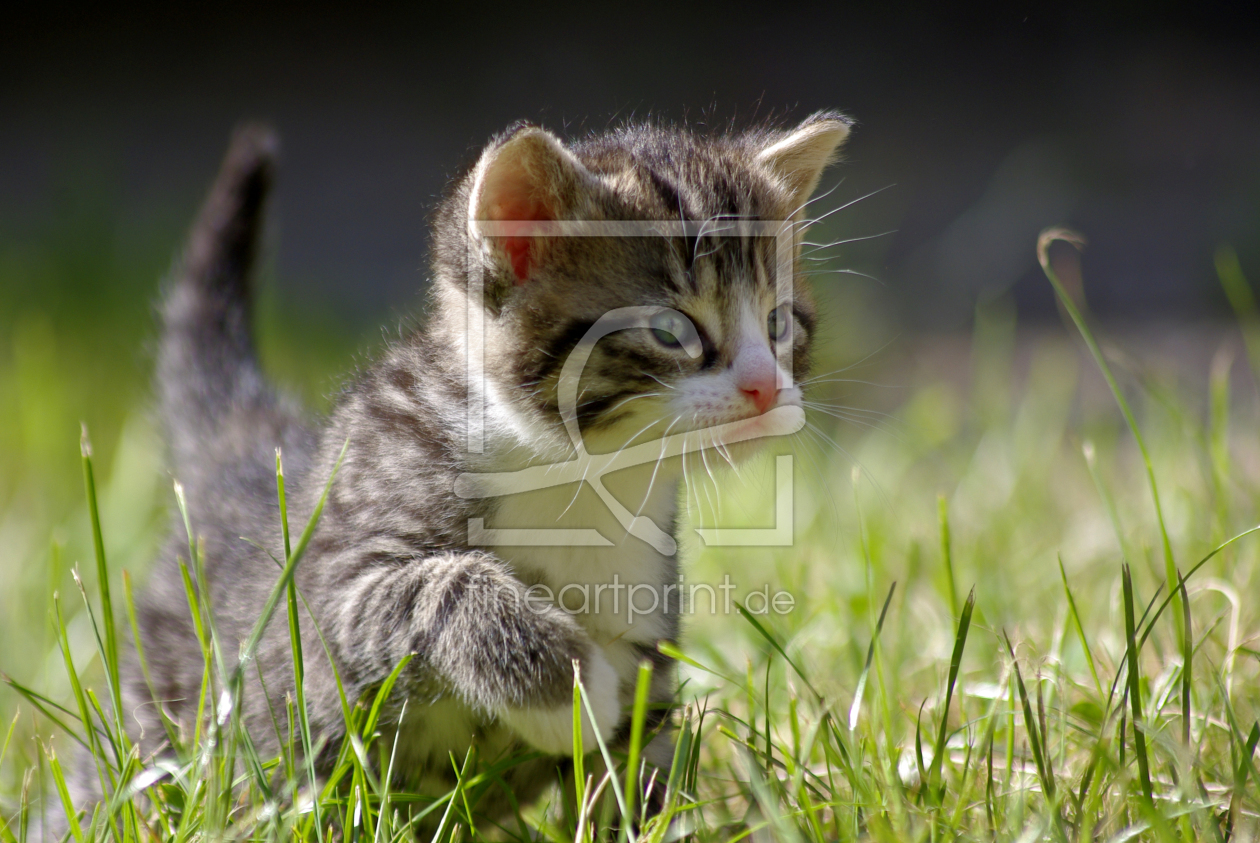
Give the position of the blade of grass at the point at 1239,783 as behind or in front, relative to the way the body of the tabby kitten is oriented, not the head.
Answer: in front

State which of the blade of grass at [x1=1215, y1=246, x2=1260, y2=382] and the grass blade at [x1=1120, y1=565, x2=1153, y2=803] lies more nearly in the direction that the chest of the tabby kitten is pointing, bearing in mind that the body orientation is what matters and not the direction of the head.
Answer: the grass blade

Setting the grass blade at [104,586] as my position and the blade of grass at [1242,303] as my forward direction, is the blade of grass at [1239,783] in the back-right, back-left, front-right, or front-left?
front-right

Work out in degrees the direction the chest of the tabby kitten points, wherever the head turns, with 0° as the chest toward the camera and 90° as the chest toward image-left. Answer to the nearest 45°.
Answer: approximately 315°

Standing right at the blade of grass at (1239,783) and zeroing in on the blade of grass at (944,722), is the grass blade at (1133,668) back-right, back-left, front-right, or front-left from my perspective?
front-right

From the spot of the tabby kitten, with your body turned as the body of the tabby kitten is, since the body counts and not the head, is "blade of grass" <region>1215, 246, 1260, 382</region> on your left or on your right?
on your left

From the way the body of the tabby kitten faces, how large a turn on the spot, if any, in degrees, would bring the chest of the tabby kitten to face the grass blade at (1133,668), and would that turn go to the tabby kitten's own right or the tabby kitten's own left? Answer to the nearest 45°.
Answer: approximately 45° to the tabby kitten's own left
